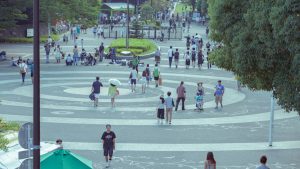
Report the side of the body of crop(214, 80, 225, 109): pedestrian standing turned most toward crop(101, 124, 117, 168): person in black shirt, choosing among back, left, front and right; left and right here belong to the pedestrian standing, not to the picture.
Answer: front

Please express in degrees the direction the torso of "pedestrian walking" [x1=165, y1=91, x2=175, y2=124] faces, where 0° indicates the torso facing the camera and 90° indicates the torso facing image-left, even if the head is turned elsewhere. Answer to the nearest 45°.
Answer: approximately 180°

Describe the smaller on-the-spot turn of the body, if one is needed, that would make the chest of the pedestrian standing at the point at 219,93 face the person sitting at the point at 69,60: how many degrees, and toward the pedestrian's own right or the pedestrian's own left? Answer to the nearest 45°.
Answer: approximately 135° to the pedestrian's own right

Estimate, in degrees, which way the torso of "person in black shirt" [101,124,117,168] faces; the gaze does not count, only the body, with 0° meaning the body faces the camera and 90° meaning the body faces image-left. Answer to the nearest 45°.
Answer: approximately 0°

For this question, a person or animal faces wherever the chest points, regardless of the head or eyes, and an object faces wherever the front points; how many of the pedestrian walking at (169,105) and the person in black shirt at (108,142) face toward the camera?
1

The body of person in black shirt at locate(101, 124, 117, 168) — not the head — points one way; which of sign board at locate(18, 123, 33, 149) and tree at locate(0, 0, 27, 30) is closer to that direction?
the sign board

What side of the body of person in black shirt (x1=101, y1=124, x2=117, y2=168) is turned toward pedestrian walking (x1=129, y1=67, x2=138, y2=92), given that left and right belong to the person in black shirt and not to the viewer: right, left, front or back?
back
